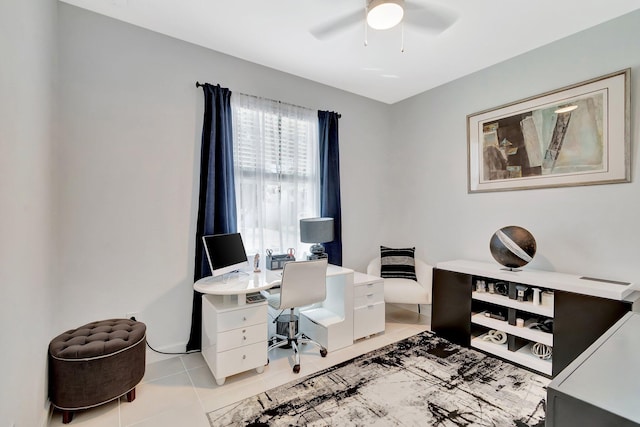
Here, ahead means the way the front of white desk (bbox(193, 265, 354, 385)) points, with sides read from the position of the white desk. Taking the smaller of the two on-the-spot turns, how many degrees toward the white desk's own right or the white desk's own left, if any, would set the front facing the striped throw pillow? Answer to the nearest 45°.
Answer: approximately 90° to the white desk's own left

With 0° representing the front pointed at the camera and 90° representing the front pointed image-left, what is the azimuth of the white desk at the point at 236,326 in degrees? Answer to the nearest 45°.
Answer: approximately 315°

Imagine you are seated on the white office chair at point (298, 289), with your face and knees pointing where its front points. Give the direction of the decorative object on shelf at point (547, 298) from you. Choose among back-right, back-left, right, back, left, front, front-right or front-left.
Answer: back-right

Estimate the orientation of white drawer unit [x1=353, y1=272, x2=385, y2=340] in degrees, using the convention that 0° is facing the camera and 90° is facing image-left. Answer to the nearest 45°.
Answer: approximately 315°

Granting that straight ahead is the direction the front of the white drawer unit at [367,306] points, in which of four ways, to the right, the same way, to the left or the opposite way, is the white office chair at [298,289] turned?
the opposite way

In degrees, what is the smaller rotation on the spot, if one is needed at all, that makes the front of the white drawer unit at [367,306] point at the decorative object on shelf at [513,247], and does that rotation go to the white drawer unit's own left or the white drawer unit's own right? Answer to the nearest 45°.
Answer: approximately 45° to the white drawer unit's own left

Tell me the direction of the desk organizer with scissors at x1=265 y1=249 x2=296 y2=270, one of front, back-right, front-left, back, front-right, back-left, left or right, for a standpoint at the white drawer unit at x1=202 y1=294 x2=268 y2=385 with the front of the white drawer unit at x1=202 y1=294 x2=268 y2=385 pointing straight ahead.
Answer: left

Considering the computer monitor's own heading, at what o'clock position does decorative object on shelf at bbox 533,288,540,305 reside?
The decorative object on shelf is roughly at 11 o'clock from the computer monitor.

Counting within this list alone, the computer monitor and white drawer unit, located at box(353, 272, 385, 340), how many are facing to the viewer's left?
0

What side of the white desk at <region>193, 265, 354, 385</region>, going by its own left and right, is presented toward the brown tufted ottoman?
right

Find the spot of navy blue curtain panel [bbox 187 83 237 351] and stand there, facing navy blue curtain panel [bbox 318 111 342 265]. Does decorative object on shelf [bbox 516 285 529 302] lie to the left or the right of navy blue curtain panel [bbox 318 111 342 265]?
right

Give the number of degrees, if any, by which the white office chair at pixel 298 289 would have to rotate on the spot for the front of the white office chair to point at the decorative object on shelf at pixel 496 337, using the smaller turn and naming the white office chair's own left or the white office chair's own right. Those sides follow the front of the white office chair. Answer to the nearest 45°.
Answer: approximately 135° to the white office chair's own right

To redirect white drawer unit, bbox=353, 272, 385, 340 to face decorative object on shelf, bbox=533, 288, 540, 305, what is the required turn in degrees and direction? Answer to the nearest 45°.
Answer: approximately 45° to its left
